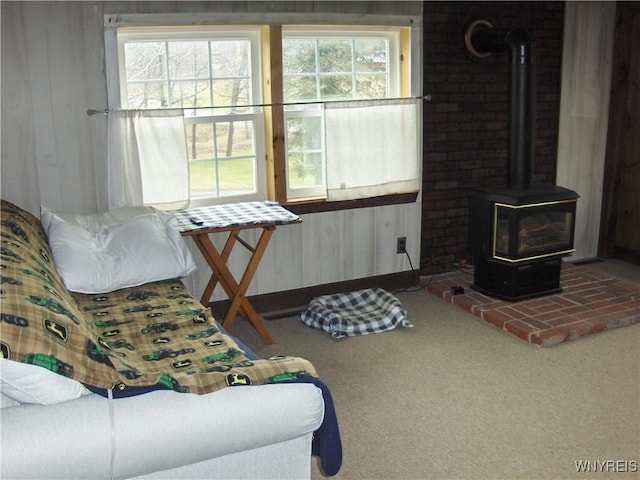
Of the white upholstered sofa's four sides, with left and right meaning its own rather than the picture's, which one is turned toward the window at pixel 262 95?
left

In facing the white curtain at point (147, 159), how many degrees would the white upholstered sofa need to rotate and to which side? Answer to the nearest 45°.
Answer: approximately 90° to its left

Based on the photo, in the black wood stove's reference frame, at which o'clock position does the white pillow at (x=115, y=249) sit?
The white pillow is roughly at 3 o'clock from the black wood stove.

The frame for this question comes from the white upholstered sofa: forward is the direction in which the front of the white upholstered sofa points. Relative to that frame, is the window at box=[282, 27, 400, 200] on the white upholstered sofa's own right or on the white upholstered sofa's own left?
on the white upholstered sofa's own left

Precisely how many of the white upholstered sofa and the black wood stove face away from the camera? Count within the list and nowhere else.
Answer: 0

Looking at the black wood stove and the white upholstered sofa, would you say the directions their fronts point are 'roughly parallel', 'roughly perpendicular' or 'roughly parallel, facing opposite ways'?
roughly perpendicular

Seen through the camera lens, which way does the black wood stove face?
facing the viewer and to the right of the viewer

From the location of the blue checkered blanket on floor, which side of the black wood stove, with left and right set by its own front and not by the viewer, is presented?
right

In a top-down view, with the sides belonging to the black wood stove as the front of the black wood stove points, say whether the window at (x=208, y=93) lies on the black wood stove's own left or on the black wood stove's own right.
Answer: on the black wood stove's own right

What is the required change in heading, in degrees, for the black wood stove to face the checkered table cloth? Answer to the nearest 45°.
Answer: approximately 90° to its right

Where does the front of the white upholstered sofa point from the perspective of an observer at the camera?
facing to the right of the viewer

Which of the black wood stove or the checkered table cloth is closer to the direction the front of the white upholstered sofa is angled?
the black wood stove

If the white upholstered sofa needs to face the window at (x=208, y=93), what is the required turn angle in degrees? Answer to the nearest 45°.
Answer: approximately 90° to its left
